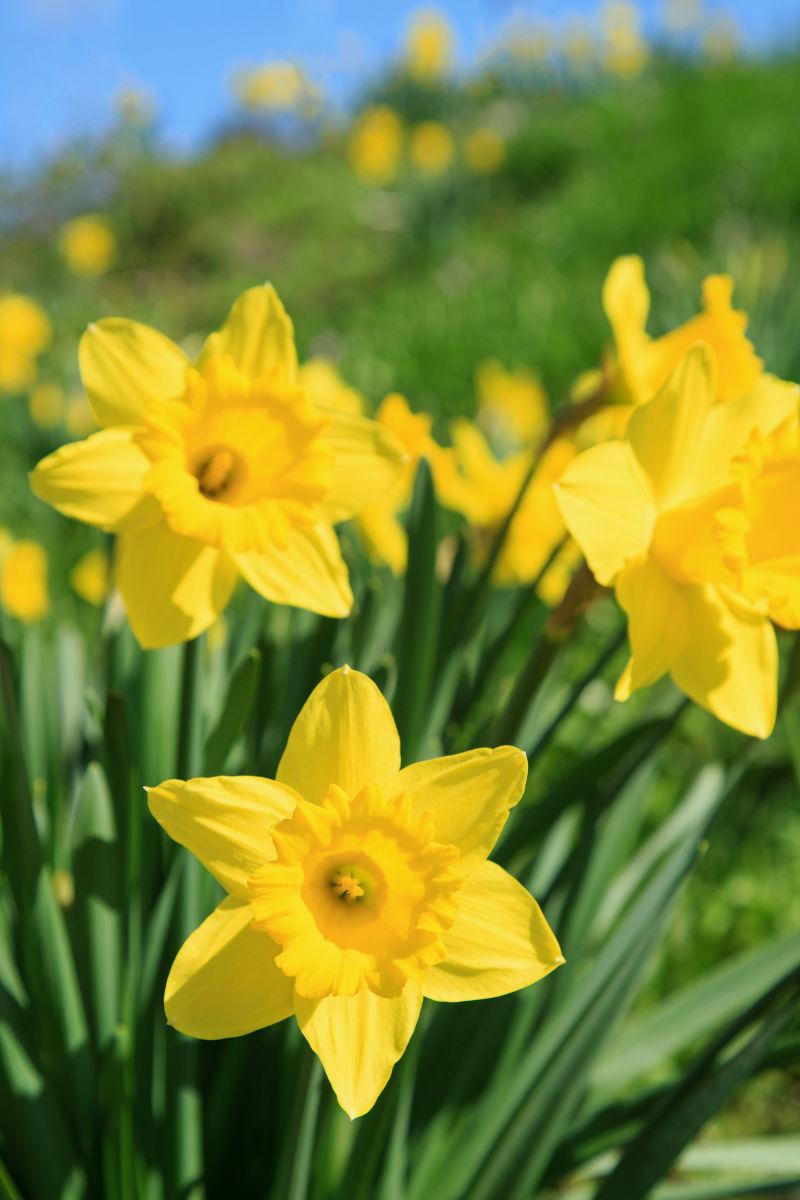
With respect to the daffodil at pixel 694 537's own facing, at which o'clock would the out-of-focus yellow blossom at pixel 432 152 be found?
The out-of-focus yellow blossom is roughly at 7 o'clock from the daffodil.

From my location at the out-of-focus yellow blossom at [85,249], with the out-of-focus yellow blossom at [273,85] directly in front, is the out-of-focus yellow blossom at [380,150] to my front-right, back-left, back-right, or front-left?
front-right

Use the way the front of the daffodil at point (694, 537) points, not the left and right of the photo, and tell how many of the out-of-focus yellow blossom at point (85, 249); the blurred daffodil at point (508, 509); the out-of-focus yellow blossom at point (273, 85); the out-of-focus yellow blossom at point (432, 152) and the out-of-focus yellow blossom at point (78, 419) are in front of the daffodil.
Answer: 0

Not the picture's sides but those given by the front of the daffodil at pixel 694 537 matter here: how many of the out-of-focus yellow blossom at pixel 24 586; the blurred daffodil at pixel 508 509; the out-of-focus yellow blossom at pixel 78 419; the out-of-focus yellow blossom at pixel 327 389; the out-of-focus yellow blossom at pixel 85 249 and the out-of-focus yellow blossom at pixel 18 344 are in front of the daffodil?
0

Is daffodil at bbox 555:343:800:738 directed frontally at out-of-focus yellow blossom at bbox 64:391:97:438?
no

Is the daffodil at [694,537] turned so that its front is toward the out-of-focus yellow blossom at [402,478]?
no

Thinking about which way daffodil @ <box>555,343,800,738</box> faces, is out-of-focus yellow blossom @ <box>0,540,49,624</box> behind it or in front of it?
behind

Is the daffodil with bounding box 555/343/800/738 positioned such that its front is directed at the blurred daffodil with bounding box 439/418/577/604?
no

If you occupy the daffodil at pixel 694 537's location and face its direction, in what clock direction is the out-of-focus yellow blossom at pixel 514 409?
The out-of-focus yellow blossom is roughly at 7 o'clock from the daffodil.
